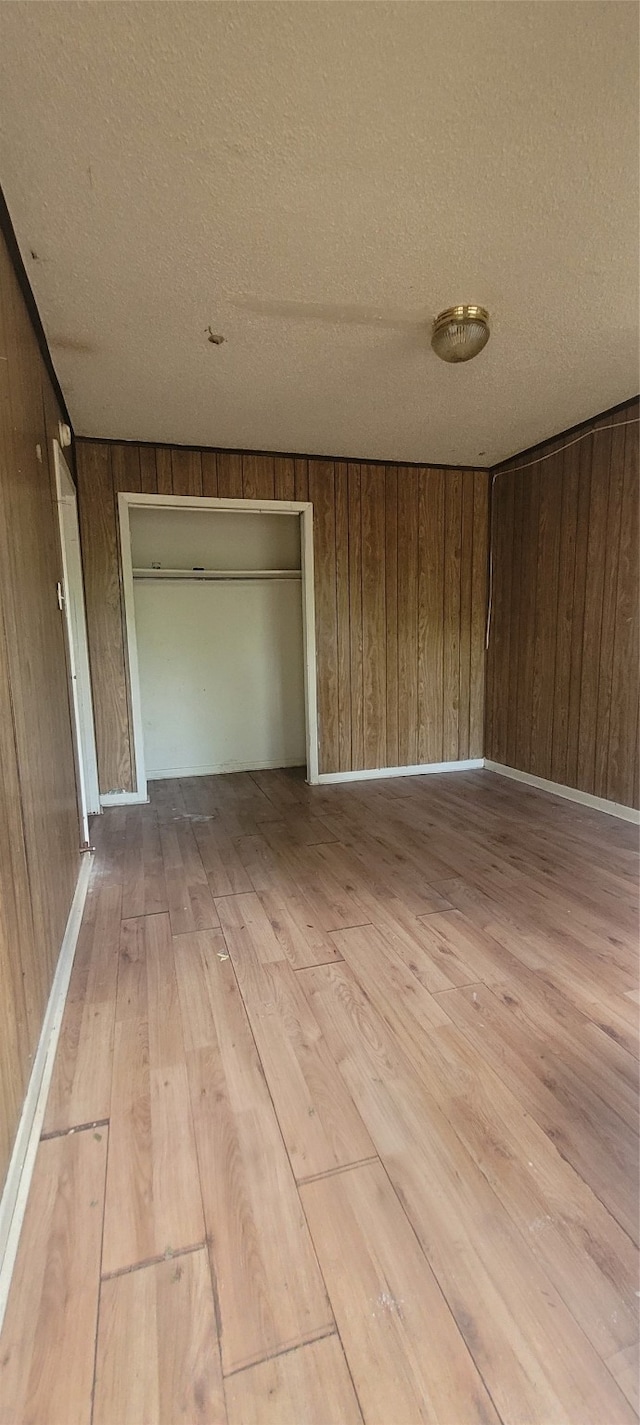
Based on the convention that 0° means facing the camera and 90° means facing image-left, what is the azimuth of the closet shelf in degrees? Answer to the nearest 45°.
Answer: approximately 0°

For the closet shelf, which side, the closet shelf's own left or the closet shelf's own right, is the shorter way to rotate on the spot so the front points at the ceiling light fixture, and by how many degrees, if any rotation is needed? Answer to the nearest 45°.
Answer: approximately 45° to the closet shelf's own left
